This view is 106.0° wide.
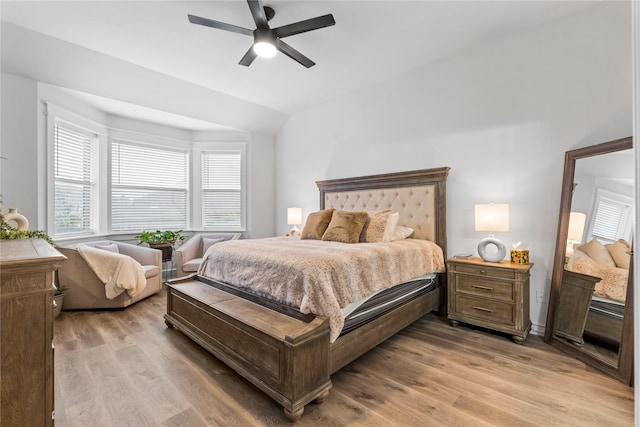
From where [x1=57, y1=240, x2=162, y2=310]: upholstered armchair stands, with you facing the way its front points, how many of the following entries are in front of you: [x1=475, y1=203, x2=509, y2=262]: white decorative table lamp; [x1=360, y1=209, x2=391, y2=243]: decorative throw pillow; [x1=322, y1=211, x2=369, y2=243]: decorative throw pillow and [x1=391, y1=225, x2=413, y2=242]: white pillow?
4

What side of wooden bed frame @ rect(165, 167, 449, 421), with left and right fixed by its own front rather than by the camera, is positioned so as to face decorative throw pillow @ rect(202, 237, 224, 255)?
right

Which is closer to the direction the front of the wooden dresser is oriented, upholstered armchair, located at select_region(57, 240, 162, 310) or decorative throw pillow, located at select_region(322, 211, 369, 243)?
the decorative throw pillow

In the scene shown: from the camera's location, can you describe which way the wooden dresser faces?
facing to the right of the viewer

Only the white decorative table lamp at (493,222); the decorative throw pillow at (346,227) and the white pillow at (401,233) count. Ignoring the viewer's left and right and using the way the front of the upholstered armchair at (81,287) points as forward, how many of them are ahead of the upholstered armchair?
3

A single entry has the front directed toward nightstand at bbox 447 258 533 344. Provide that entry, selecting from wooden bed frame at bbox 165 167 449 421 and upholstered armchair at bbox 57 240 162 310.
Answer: the upholstered armchair

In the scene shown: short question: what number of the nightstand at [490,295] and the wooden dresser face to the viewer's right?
1

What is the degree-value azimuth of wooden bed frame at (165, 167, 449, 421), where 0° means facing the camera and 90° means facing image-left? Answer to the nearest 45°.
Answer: approximately 45°
